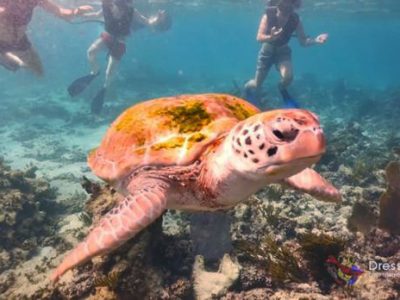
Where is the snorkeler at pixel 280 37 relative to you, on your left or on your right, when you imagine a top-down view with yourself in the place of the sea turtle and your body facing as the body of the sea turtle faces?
on your left

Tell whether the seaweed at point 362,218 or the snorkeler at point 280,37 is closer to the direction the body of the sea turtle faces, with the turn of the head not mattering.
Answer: the seaweed

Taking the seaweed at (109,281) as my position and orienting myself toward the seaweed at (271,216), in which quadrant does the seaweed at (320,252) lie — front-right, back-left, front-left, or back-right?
front-right

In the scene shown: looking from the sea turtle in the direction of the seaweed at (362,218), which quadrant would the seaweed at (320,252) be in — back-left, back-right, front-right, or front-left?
front-right

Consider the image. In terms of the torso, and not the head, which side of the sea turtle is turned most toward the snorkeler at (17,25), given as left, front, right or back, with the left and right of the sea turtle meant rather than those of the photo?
back

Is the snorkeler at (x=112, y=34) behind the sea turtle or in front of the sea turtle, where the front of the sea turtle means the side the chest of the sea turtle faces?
behind

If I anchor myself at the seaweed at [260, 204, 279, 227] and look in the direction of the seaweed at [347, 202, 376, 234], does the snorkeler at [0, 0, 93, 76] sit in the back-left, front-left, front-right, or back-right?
back-left

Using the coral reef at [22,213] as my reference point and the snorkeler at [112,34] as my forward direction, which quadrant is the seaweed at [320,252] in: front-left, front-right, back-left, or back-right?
back-right

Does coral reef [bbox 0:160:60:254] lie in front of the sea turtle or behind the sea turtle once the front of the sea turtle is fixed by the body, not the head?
behind

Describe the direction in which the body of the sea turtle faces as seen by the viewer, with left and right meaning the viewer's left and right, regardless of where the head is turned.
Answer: facing the viewer and to the right of the viewer
